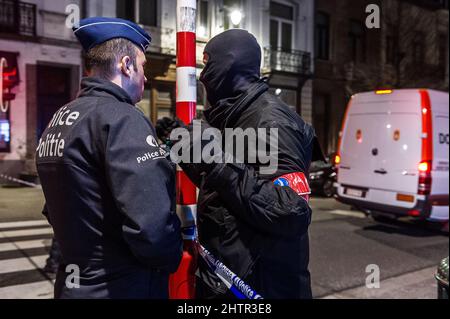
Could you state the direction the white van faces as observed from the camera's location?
facing away from the viewer and to the right of the viewer

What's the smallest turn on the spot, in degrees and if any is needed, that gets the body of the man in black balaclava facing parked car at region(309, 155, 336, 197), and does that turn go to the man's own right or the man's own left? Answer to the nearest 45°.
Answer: approximately 90° to the man's own right

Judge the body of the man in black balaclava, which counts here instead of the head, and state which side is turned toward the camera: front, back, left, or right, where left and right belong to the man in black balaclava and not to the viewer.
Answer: left

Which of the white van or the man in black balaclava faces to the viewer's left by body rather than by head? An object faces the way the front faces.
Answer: the man in black balaclava

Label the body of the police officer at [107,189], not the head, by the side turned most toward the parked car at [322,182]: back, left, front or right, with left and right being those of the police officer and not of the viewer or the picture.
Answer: front

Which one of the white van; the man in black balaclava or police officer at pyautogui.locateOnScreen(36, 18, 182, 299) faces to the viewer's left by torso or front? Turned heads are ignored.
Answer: the man in black balaclava

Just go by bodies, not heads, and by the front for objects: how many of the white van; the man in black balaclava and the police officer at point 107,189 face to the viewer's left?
1

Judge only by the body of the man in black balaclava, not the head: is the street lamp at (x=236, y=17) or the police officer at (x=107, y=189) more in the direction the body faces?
the police officer

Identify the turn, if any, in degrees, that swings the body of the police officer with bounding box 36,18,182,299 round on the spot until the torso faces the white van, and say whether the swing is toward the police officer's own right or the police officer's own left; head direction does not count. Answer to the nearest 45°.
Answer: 0° — they already face it

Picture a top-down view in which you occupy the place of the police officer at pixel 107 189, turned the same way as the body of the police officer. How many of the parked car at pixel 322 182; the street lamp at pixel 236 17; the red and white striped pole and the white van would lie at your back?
0

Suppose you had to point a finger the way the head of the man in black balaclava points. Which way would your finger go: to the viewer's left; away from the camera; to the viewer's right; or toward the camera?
to the viewer's left

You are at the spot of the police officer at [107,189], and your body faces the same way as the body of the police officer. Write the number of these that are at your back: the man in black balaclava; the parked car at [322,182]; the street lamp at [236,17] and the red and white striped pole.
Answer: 0

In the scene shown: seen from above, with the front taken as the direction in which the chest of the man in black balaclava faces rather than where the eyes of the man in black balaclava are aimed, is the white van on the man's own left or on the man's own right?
on the man's own right

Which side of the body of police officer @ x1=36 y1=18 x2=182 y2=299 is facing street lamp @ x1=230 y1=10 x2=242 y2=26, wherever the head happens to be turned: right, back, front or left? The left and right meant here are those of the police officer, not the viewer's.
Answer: front

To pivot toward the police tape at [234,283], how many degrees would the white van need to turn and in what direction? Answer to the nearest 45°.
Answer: approximately 135° to its right
